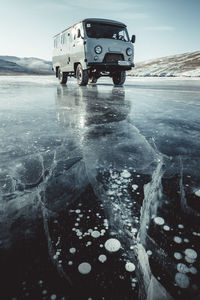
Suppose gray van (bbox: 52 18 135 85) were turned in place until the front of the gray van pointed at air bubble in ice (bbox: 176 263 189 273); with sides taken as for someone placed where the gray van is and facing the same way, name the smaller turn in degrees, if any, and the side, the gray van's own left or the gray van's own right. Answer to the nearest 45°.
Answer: approximately 45° to the gray van's own right

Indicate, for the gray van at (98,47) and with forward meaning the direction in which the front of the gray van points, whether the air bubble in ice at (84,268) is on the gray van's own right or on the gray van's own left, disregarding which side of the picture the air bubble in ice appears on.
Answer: on the gray van's own right

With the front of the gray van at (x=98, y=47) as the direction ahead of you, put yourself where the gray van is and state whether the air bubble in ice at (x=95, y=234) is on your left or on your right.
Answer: on your right

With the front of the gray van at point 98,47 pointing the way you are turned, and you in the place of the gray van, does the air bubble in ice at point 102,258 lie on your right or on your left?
on your right

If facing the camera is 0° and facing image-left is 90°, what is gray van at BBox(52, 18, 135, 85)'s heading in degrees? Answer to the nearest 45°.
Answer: approximately 315°

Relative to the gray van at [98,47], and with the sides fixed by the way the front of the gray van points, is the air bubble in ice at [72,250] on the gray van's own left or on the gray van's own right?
on the gray van's own right

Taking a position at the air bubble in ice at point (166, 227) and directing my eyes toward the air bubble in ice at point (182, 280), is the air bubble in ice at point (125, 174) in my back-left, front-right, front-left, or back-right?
back-right

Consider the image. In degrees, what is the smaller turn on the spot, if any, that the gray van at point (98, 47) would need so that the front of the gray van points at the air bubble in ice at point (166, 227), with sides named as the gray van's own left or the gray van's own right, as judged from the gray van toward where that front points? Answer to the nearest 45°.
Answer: approximately 45° to the gray van's own right
